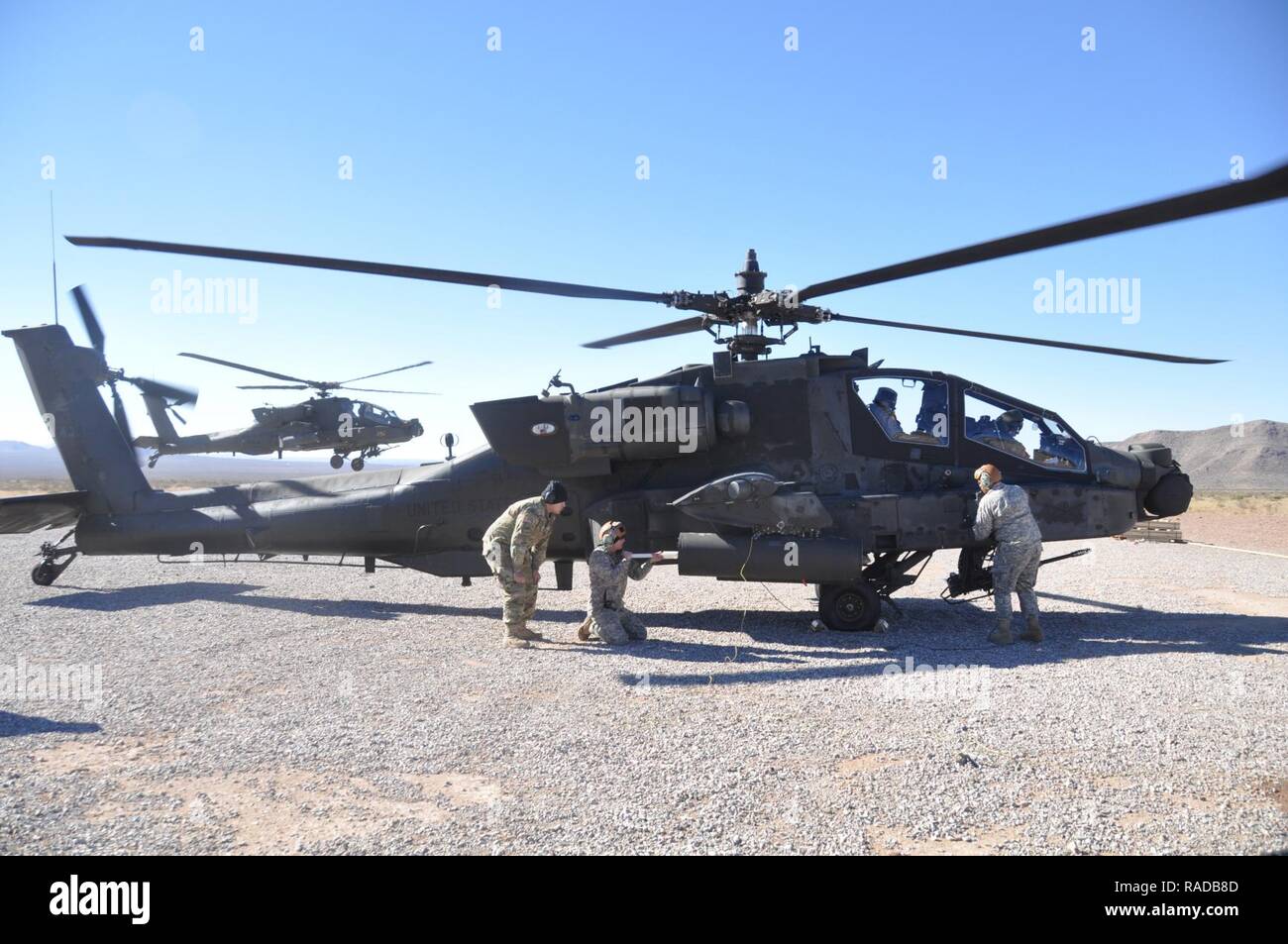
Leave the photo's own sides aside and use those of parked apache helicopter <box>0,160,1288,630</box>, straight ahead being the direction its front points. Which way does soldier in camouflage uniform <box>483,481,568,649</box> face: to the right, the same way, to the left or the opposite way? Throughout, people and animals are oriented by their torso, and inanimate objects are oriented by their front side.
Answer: the same way

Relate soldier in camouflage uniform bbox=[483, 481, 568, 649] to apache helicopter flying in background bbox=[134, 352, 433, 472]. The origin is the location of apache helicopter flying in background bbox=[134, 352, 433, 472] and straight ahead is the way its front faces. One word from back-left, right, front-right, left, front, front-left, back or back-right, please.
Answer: right

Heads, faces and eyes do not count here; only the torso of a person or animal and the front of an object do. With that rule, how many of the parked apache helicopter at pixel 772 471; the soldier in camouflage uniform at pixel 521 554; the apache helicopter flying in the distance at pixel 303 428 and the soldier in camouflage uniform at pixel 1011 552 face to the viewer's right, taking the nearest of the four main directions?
3

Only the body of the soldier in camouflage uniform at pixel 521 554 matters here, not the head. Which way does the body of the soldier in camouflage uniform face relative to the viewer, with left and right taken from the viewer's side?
facing to the right of the viewer

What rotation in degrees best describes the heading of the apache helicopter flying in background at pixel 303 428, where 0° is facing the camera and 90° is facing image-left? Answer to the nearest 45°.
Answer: approximately 270°

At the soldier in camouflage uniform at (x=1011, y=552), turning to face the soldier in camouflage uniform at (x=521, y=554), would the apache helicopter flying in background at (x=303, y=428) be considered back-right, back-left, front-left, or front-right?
front-right

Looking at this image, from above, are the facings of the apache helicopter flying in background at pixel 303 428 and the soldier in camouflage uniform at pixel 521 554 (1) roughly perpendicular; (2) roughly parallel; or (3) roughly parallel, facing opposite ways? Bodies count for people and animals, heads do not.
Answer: roughly parallel

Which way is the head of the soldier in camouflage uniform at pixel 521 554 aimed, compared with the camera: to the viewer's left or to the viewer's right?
to the viewer's right

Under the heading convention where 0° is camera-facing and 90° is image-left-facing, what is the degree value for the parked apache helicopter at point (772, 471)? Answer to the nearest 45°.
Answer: approximately 270°

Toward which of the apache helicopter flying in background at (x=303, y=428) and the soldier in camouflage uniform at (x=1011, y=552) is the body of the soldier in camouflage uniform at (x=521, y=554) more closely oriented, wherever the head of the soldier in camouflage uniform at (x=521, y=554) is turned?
the soldier in camouflage uniform

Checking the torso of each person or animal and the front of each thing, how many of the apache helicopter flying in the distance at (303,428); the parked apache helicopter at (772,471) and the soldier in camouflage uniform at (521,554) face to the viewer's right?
3

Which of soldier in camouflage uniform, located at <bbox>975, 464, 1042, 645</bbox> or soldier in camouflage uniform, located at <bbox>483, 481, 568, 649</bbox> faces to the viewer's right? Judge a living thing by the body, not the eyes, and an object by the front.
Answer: soldier in camouflage uniform, located at <bbox>483, 481, 568, 649</bbox>

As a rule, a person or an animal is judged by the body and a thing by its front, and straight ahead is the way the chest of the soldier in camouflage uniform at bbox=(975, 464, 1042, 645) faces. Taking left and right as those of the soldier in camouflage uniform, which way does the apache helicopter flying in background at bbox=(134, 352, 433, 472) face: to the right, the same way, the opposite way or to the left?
to the right

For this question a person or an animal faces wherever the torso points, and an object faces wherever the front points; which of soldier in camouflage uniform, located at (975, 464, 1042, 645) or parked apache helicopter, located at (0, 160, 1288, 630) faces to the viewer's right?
the parked apache helicopter
